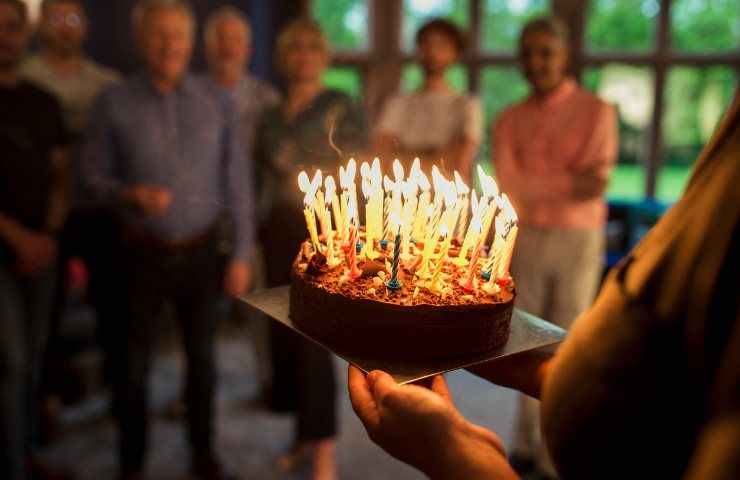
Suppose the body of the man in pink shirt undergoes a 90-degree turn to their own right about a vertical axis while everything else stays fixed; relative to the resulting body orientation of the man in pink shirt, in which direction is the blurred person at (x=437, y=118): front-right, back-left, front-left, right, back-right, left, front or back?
front-right

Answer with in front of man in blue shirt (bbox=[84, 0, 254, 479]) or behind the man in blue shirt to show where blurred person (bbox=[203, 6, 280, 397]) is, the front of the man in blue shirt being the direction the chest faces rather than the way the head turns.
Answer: behind

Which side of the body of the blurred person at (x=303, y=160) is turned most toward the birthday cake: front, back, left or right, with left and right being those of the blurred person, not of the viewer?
front

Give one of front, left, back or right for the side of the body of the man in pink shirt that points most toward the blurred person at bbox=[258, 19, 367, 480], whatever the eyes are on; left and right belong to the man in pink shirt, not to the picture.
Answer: right

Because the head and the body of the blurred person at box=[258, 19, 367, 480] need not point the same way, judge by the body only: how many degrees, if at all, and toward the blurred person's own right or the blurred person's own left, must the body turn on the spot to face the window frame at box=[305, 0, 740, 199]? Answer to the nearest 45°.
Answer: approximately 135° to the blurred person's own left

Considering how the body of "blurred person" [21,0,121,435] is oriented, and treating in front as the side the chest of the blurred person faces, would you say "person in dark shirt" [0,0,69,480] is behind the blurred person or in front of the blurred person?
in front

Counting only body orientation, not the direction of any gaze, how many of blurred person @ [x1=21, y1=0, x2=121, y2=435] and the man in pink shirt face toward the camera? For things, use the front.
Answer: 2
